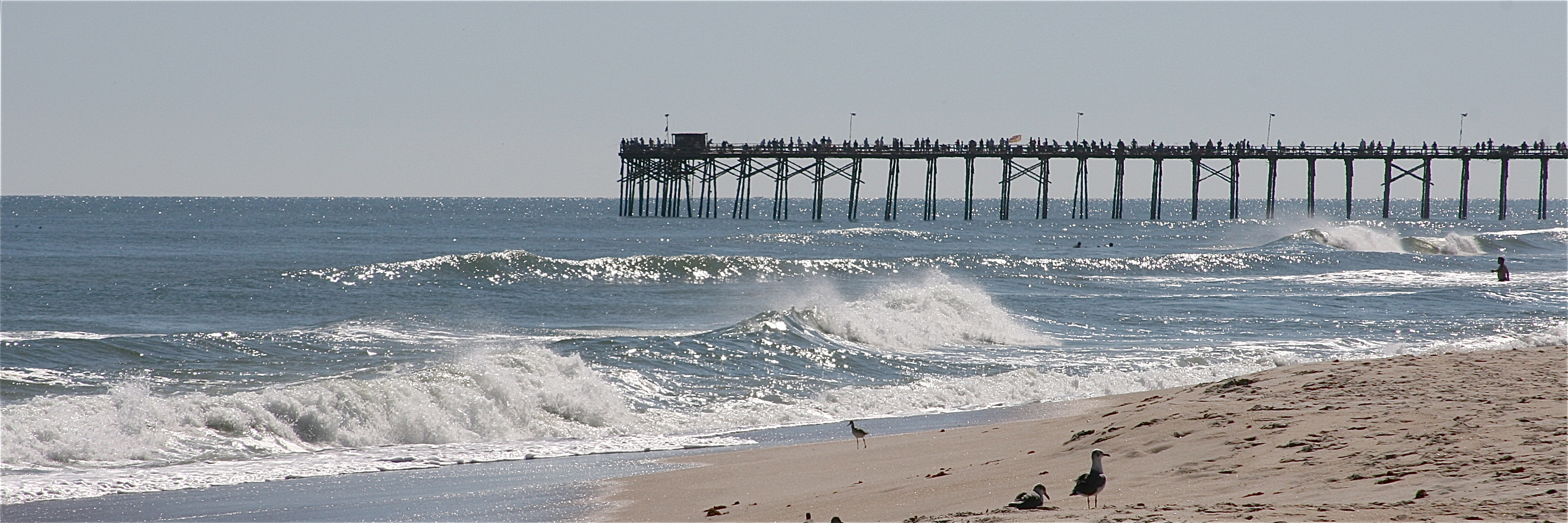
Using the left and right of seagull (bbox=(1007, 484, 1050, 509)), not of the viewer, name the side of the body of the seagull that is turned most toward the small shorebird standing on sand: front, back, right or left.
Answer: left

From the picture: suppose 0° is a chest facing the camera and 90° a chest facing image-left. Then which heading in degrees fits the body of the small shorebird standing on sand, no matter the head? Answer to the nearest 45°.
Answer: approximately 90°

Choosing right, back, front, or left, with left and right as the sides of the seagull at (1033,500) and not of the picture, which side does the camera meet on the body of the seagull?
right

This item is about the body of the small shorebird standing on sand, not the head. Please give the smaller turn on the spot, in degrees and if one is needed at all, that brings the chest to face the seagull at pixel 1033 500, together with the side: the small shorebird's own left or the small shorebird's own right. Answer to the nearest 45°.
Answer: approximately 90° to the small shorebird's own left

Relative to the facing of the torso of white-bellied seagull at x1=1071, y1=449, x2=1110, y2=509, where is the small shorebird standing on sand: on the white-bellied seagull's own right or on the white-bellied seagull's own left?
on the white-bellied seagull's own left

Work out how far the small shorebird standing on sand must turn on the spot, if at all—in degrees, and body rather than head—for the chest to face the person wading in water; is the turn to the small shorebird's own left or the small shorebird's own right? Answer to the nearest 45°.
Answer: approximately 135° to the small shorebird's own right

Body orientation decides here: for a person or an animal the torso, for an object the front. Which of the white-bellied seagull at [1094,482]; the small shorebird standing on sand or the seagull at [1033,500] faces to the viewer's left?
the small shorebird standing on sand

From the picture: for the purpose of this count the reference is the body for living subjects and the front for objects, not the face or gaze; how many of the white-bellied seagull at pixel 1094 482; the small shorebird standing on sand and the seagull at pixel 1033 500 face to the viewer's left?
1

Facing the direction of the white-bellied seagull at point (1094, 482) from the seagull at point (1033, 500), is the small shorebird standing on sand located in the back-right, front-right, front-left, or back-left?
back-left

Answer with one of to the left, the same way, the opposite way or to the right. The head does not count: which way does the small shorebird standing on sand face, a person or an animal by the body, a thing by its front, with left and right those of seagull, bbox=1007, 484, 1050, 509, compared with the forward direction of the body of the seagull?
the opposite way

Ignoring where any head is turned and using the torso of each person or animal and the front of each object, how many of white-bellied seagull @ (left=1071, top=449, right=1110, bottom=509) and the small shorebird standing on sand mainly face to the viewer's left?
1

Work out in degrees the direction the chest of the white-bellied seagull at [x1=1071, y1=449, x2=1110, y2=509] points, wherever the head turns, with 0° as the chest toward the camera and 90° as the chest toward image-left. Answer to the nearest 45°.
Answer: approximately 270°

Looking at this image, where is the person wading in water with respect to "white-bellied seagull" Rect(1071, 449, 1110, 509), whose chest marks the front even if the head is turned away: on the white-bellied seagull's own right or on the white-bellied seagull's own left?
on the white-bellied seagull's own left
